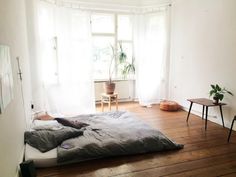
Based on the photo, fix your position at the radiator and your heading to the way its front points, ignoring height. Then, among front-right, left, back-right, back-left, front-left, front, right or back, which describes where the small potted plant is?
front-left

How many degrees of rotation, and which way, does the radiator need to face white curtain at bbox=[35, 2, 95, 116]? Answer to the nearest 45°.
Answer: approximately 45° to its right

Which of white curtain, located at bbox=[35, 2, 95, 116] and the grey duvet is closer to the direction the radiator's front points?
the grey duvet

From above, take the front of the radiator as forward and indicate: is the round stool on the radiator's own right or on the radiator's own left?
on the radiator's own left

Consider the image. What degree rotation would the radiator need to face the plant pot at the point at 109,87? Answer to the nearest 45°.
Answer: approximately 45° to its right

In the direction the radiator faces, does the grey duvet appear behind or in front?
in front

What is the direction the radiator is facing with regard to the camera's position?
facing the viewer
